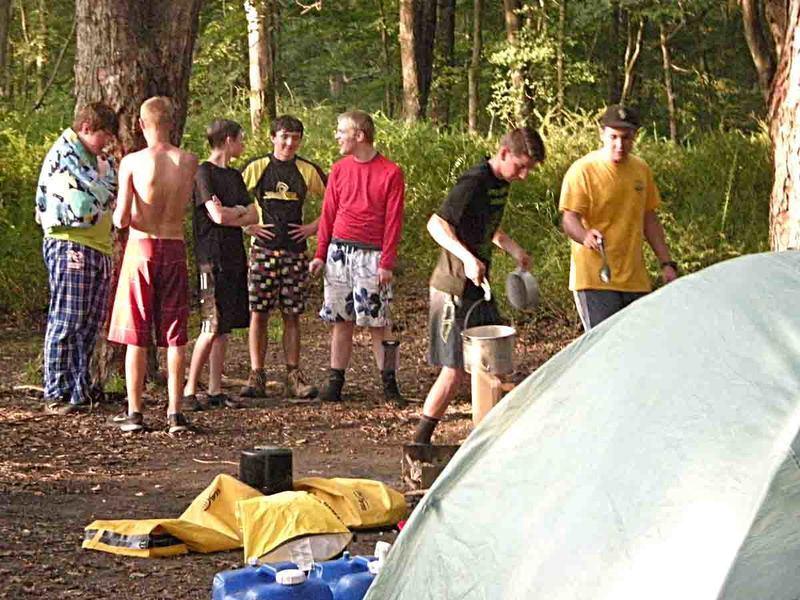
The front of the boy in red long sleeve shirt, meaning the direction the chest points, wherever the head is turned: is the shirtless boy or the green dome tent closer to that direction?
the green dome tent

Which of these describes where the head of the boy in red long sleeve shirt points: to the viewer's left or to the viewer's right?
to the viewer's left

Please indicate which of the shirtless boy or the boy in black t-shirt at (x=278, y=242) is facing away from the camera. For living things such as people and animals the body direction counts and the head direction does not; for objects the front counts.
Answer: the shirtless boy

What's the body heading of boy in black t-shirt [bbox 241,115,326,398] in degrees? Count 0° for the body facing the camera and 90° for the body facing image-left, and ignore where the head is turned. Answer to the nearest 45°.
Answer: approximately 0°

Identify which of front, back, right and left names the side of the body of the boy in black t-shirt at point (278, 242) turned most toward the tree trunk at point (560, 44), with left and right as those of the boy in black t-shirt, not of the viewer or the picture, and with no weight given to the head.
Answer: back

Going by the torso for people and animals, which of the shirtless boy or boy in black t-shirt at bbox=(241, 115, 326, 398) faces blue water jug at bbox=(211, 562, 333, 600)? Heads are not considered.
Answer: the boy in black t-shirt

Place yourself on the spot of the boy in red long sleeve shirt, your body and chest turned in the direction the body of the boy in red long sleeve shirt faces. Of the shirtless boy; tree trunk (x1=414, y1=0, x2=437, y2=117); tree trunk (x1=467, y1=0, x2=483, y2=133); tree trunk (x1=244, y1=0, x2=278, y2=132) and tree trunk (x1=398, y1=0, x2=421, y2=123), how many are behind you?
4

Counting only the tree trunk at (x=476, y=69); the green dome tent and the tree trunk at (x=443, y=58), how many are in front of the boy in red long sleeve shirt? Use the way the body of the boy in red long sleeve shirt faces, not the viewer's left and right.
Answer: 1

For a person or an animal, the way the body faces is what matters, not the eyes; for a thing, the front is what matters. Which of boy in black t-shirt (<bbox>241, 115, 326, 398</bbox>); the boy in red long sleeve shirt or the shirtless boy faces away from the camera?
the shirtless boy

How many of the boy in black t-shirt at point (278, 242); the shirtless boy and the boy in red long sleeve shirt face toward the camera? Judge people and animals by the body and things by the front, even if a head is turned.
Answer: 2

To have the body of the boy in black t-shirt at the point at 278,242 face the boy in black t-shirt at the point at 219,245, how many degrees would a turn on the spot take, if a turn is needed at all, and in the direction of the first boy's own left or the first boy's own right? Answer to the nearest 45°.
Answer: approximately 45° to the first boy's own right

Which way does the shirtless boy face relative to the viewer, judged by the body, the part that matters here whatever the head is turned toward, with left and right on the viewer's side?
facing away from the viewer

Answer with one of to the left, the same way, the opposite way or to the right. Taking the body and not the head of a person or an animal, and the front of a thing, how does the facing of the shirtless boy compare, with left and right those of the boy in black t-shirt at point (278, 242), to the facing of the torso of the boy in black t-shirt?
the opposite way

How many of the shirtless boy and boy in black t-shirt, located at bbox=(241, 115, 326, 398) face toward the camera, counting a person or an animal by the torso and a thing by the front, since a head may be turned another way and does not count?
1

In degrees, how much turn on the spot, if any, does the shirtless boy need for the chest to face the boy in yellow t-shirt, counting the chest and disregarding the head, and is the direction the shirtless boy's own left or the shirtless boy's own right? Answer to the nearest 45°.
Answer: approximately 90° to the shirtless boy's own right
